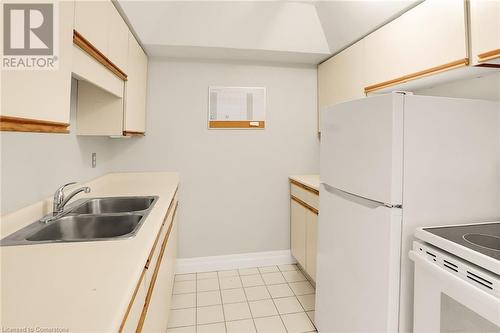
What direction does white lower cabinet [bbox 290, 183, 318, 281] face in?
to the viewer's left

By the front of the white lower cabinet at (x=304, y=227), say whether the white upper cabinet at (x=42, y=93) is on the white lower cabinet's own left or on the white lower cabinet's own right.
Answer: on the white lower cabinet's own left

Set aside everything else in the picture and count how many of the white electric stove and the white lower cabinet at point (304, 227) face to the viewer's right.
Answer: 0

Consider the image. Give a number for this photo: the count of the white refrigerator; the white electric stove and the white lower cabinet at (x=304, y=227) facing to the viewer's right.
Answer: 0

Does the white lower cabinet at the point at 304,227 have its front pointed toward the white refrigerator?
no

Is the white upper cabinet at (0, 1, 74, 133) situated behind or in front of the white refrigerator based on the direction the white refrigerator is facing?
in front

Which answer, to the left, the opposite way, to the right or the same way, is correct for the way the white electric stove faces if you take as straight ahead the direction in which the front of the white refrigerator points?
the same way

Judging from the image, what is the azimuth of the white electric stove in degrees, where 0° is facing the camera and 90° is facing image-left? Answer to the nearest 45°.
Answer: approximately 45°

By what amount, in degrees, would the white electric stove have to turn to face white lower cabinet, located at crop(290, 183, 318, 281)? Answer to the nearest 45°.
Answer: approximately 90° to its right

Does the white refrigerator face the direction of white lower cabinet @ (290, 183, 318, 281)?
no

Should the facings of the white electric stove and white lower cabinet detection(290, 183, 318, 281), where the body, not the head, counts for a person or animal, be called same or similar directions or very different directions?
same or similar directions
